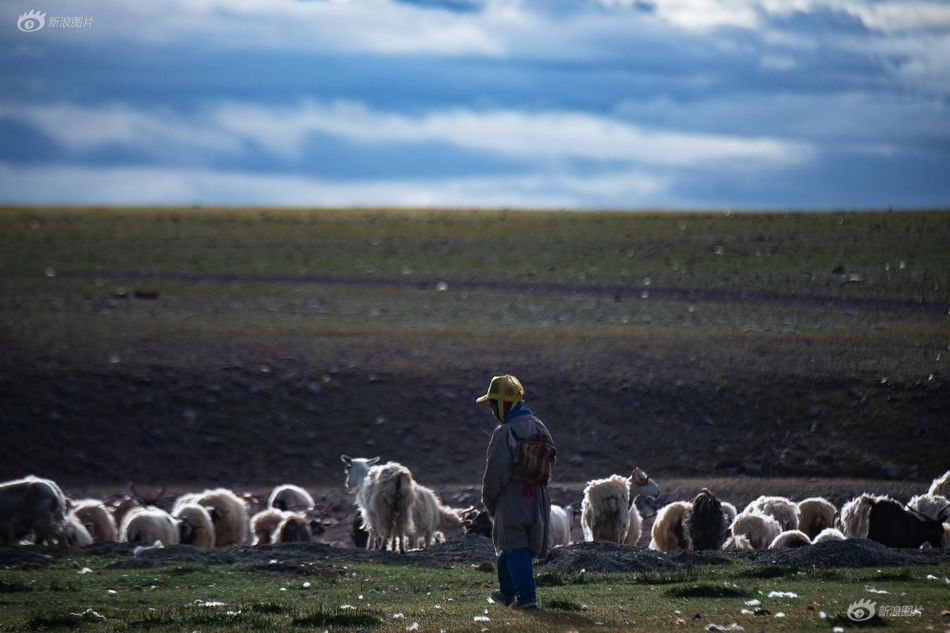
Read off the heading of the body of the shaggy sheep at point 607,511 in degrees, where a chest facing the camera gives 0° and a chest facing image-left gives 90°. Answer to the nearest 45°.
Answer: approximately 225°

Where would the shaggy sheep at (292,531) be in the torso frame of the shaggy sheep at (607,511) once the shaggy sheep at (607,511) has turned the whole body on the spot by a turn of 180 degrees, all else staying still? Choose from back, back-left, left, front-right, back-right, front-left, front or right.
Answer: front-right

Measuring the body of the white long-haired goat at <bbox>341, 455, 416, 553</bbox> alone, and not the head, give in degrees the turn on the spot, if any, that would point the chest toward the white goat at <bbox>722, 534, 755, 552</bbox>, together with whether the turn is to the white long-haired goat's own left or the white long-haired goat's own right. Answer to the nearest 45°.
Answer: approximately 135° to the white long-haired goat's own right

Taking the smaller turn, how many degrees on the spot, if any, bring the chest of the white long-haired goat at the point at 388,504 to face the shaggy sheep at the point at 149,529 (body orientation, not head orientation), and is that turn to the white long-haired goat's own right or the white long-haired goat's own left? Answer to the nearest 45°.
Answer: approximately 45° to the white long-haired goat's own left

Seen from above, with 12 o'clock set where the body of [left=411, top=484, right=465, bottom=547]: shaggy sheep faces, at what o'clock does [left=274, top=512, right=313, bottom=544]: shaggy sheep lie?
[left=274, top=512, right=313, bottom=544]: shaggy sheep is roughly at 6 o'clock from [left=411, top=484, right=465, bottom=547]: shaggy sheep.

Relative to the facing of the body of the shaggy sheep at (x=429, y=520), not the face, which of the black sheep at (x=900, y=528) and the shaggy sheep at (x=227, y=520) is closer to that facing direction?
the black sheep

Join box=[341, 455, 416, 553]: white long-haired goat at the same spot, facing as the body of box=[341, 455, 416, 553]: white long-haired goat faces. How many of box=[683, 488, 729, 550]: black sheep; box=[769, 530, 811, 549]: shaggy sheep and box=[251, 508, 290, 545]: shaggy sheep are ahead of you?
1

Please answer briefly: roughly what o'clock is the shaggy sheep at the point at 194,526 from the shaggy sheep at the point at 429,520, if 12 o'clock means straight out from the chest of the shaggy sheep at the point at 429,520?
the shaggy sheep at the point at 194,526 is roughly at 6 o'clock from the shaggy sheep at the point at 429,520.
